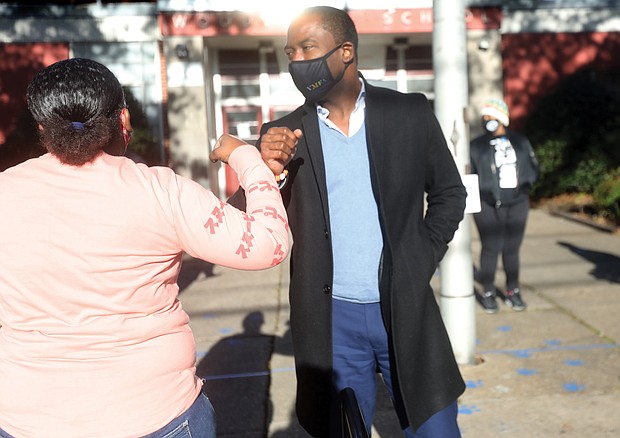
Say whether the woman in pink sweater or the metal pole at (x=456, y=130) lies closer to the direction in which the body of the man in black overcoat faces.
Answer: the woman in pink sweater

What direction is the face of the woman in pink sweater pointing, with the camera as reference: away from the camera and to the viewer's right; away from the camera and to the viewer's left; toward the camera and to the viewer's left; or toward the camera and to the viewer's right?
away from the camera and to the viewer's right

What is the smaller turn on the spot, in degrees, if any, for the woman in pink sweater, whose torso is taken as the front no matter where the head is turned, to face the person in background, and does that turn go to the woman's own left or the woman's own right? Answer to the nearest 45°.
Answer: approximately 45° to the woman's own right

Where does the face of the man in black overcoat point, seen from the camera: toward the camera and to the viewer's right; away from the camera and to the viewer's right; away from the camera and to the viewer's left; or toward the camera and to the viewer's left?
toward the camera and to the viewer's left

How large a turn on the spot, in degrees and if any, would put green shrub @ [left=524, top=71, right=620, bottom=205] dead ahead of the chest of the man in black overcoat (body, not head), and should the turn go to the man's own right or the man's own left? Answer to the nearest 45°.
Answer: approximately 180°

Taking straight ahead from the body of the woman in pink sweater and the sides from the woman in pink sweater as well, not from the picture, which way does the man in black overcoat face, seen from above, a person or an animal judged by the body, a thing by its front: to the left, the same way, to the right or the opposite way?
the opposite way

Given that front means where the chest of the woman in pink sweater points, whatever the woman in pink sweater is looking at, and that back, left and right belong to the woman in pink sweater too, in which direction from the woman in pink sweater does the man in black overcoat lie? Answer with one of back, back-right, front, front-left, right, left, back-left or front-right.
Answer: front-right

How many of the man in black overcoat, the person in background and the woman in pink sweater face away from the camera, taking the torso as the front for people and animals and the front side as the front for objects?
1

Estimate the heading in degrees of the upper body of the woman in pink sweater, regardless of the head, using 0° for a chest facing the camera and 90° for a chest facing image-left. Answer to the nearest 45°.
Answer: approximately 180°

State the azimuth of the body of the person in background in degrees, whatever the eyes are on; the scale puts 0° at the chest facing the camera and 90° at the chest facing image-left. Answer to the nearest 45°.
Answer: approximately 0°

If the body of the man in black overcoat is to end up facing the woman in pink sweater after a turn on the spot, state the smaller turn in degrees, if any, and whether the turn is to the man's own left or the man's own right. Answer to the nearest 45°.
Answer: approximately 45° to the man's own right

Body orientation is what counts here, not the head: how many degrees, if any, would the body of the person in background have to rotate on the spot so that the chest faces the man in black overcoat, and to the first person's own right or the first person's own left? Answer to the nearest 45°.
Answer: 0° — they already face them
